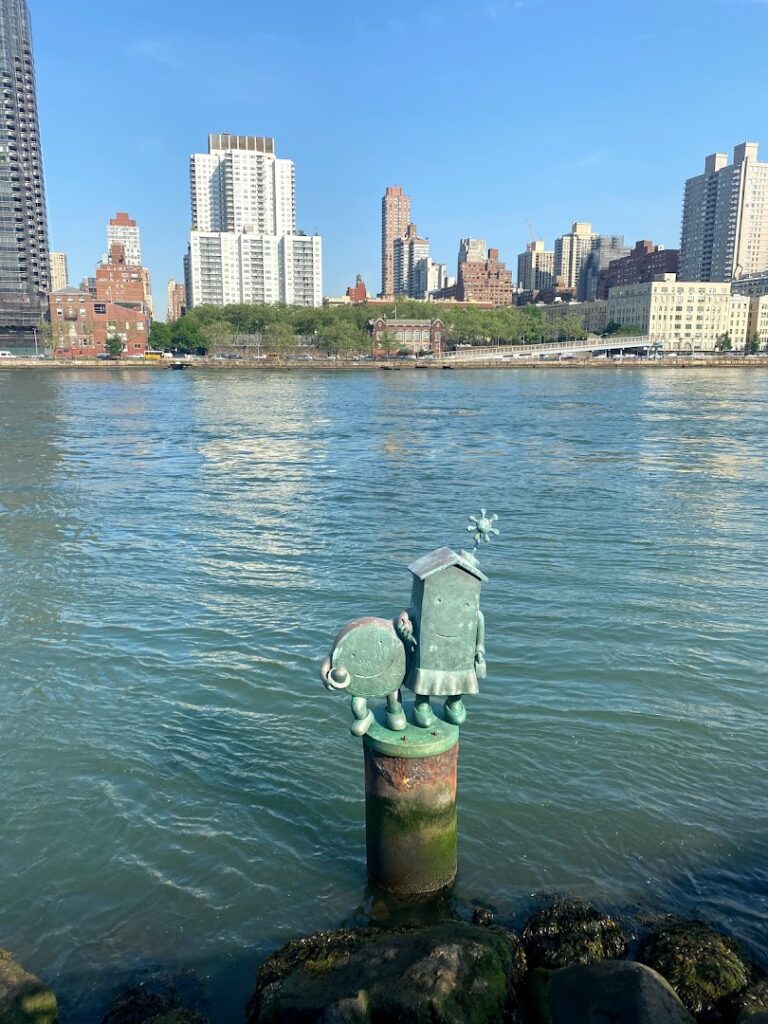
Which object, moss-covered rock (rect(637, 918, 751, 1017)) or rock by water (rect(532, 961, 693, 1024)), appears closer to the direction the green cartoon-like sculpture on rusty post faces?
the rock by water

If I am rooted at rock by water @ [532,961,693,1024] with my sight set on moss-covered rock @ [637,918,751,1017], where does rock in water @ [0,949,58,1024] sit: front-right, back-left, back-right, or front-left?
back-left

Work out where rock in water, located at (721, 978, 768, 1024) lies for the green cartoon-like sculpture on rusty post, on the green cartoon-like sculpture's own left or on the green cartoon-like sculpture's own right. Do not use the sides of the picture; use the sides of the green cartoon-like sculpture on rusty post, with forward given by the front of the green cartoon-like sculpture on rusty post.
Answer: on the green cartoon-like sculpture's own left

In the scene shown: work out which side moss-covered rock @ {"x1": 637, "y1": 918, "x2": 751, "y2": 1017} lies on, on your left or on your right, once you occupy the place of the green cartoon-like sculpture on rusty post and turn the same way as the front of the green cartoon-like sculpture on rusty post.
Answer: on your left

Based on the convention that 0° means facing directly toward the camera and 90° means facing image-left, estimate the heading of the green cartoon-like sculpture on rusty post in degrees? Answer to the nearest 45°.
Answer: approximately 0°

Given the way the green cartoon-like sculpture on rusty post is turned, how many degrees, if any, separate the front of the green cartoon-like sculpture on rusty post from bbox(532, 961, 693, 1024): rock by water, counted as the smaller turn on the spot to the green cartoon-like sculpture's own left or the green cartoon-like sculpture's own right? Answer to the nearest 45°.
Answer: approximately 45° to the green cartoon-like sculpture's own left

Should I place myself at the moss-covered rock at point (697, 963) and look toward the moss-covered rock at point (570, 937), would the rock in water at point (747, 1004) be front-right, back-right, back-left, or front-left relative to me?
back-left
